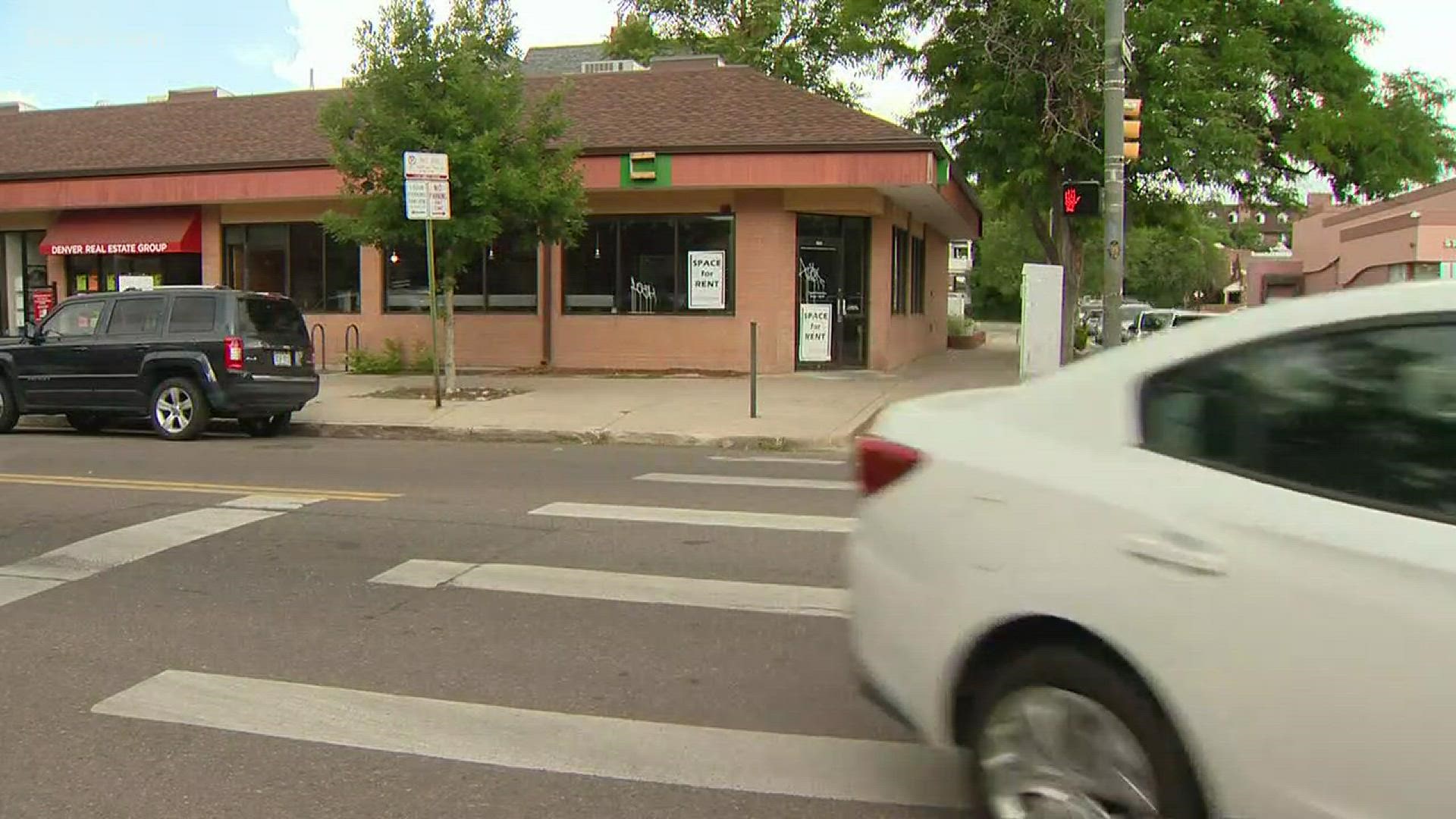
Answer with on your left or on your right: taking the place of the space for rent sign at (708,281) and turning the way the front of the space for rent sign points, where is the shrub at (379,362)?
on your right

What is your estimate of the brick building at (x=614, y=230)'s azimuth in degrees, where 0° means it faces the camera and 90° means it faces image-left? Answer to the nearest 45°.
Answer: approximately 0°

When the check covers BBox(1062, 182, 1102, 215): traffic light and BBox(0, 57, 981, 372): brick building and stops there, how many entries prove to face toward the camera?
2

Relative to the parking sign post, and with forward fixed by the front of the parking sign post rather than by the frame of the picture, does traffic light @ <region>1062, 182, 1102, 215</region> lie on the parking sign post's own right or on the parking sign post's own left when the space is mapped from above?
on the parking sign post's own left

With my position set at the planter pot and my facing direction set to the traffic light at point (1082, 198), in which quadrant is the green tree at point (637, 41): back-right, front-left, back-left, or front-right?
back-right

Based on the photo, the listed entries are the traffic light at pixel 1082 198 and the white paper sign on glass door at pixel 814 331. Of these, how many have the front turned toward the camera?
2

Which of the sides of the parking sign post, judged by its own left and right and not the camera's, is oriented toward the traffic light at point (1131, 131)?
left

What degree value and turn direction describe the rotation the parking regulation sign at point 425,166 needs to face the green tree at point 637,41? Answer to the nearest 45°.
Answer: approximately 180°

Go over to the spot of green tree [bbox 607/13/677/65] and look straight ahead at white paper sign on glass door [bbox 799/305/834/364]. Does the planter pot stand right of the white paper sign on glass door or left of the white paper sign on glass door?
left

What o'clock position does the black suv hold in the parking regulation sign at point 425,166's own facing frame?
The black suv is roughly at 3 o'clock from the parking regulation sign.

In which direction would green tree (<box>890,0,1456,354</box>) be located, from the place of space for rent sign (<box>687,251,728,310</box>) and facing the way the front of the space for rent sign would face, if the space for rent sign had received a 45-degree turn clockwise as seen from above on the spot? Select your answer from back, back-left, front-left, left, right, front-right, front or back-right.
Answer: back-left
